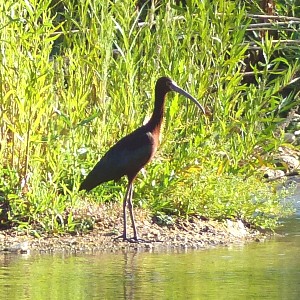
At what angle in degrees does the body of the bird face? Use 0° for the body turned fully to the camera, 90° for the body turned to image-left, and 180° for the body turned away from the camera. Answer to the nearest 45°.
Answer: approximately 270°
